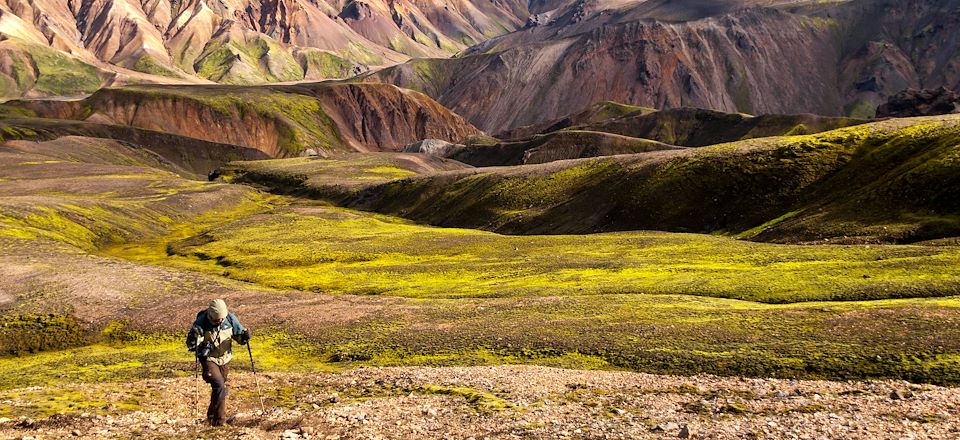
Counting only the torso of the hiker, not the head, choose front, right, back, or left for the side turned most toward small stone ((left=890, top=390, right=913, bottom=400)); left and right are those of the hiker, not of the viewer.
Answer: left

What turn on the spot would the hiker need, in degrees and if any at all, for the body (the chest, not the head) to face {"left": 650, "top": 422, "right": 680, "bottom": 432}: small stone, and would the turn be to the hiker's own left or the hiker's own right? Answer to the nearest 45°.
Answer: approximately 45° to the hiker's own left

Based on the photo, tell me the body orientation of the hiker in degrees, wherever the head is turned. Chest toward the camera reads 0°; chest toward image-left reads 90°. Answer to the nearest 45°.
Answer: approximately 0°
